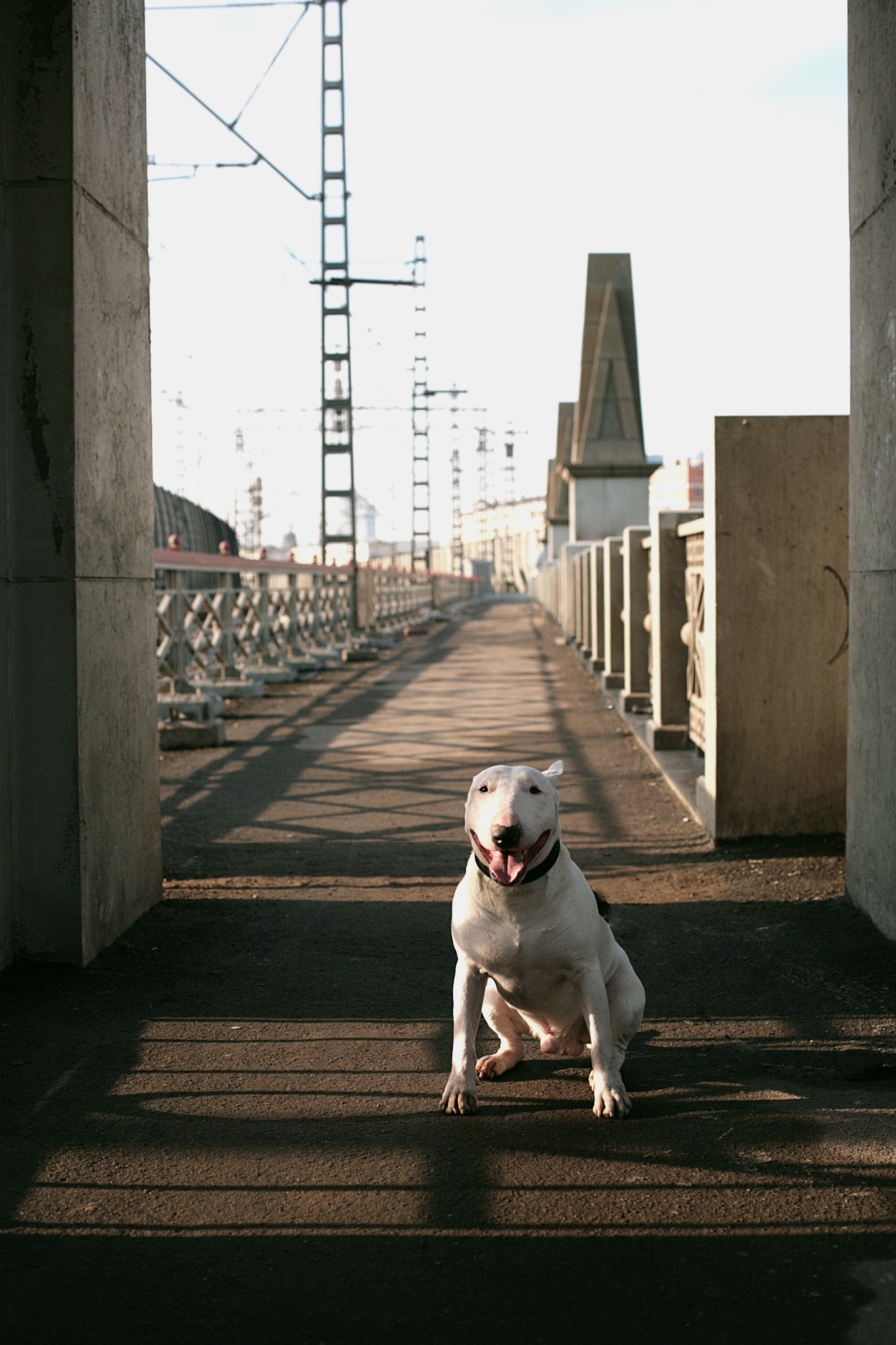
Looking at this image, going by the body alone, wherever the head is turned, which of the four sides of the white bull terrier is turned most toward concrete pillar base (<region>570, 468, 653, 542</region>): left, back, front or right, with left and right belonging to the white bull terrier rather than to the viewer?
back

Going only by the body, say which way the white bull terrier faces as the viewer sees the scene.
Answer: toward the camera

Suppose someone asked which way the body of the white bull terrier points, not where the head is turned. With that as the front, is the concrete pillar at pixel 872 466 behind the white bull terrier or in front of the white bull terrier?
behind

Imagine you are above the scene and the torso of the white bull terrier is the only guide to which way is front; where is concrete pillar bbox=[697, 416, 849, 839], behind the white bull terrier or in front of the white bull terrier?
behind

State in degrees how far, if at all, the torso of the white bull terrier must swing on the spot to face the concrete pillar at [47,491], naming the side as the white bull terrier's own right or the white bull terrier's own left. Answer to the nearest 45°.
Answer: approximately 135° to the white bull terrier's own right

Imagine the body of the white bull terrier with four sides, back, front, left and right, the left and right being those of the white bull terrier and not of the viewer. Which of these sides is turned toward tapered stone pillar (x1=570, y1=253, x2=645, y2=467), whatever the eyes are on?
back

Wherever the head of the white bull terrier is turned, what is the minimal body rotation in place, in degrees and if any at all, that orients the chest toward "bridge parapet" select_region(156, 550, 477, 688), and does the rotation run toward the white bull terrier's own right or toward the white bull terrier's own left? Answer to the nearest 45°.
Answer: approximately 180°
